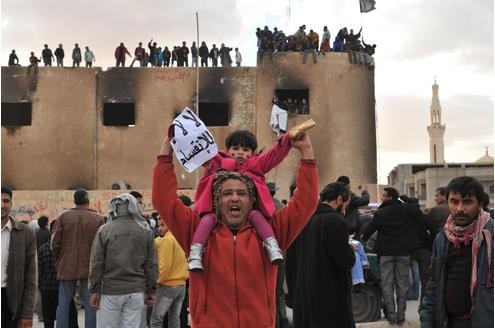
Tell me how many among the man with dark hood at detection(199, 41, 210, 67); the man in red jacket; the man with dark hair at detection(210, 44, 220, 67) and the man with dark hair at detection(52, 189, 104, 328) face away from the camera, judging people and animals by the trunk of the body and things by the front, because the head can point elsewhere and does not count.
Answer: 1

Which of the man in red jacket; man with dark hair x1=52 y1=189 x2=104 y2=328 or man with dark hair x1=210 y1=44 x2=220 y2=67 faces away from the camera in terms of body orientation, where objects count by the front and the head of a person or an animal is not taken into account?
man with dark hair x1=52 y1=189 x2=104 y2=328

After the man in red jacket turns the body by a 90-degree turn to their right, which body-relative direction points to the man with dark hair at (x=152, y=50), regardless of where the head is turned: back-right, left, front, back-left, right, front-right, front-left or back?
right

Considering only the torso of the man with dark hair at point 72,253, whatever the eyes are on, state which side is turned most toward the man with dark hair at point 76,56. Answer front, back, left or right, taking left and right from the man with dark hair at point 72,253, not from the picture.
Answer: front

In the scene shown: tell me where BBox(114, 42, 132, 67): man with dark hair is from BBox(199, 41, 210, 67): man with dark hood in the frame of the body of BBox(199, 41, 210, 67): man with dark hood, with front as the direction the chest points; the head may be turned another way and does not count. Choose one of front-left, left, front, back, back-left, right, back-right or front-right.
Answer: right

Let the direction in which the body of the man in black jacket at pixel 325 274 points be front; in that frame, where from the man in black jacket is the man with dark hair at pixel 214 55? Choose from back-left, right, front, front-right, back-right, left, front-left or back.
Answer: front-left

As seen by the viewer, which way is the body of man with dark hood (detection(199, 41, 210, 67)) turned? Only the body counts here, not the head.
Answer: toward the camera

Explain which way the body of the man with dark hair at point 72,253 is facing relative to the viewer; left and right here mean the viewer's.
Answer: facing away from the viewer

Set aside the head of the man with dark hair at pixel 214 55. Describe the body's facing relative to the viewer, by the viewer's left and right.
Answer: facing the viewer

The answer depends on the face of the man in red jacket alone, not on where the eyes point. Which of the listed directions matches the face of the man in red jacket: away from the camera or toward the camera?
toward the camera

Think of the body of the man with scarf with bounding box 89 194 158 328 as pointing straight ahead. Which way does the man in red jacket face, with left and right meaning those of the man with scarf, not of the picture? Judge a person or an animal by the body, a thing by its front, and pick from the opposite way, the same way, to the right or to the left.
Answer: the opposite way

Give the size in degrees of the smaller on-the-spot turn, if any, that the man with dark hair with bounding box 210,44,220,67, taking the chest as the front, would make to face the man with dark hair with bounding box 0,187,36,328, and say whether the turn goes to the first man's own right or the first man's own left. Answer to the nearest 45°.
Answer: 0° — they already face them

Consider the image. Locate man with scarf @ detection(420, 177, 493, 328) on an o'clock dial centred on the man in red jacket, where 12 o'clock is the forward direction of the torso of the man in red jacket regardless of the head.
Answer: The man with scarf is roughly at 8 o'clock from the man in red jacket.

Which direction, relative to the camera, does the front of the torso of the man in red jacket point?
toward the camera

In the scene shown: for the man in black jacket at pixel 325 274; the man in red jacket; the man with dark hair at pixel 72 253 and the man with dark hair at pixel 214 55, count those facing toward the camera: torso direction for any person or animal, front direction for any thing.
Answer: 2
